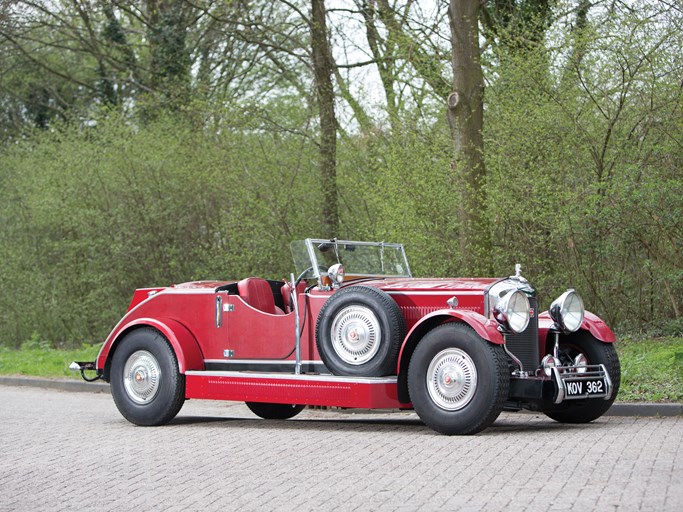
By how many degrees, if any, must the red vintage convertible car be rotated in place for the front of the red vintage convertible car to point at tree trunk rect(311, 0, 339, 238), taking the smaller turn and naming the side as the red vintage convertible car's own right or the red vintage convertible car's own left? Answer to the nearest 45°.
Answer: approximately 135° to the red vintage convertible car's own left

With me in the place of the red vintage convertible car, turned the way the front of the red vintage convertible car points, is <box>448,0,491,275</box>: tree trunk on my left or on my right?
on my left

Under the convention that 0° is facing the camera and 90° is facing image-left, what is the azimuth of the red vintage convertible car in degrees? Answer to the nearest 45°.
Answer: approximately 315°
